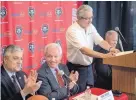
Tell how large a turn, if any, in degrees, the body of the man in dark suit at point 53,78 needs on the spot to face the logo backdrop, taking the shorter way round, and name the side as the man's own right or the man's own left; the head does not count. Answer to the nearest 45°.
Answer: approximately 135° to the man's own left

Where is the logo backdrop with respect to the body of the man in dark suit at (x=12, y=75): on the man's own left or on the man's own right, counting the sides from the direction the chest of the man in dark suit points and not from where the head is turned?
on the man's own left

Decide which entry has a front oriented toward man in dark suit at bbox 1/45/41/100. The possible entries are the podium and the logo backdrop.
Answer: the logo backdrop

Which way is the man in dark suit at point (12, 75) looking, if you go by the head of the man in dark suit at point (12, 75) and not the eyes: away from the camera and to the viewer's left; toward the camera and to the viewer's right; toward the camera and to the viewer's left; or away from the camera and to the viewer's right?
toward the camera and to the viewer's right

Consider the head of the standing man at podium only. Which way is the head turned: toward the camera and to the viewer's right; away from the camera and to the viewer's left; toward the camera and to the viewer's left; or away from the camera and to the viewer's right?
toward the camera and to the viewer's right

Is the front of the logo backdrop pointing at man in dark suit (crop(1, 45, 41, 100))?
yes

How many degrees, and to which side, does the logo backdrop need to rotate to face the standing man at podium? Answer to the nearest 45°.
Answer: approximately 45° to its left

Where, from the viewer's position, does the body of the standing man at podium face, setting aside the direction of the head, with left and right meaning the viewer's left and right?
facing the viewer and to the right of the viewer

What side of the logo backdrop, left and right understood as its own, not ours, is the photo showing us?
front

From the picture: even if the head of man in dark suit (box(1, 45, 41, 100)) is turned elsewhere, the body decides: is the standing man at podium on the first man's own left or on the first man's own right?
on the first man's own left
